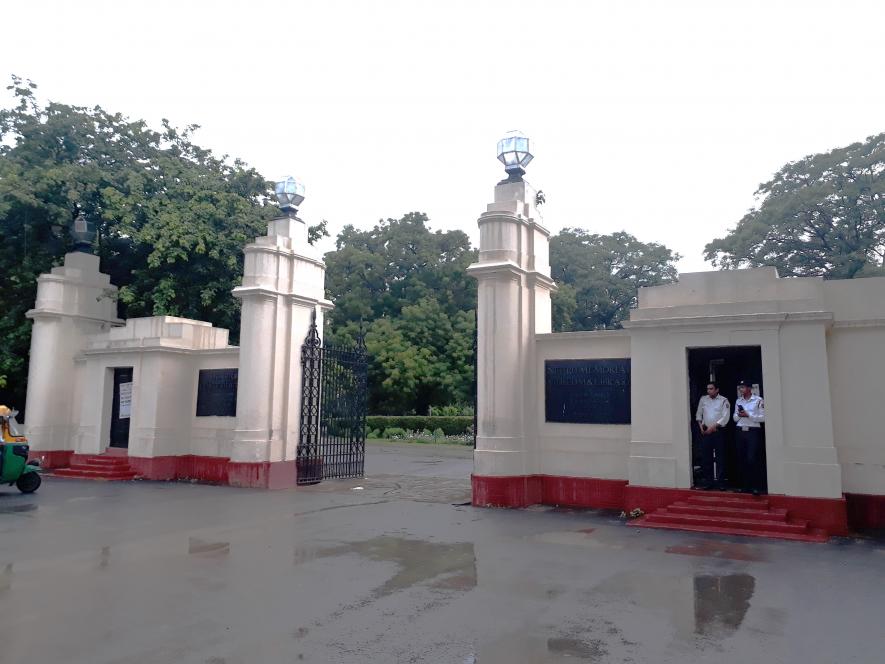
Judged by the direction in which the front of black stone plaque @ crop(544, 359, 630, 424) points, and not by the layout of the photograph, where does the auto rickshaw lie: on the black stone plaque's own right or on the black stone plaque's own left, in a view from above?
on the black stone plaque's own right

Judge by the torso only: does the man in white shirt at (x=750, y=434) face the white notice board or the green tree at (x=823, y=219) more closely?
the white notice board

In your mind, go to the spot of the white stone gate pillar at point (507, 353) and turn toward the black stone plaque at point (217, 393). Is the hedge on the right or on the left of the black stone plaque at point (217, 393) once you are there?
right

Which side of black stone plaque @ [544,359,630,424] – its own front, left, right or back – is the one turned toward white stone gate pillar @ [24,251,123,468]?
right

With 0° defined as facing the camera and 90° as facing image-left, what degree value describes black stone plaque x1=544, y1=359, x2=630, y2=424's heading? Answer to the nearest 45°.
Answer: approximately 0°

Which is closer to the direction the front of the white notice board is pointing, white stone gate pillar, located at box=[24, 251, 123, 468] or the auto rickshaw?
the auto rickshaw

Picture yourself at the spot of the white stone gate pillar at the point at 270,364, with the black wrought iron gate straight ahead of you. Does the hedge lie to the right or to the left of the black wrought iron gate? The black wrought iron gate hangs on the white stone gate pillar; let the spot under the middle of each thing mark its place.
left
